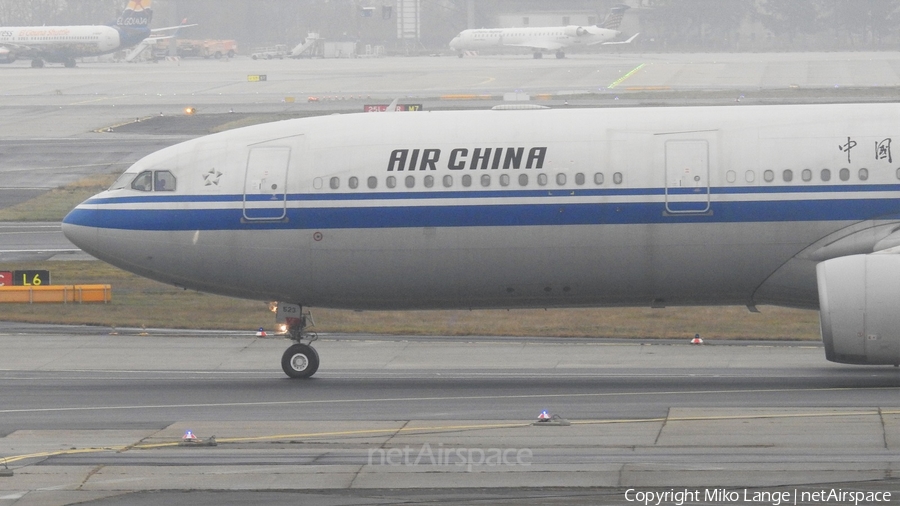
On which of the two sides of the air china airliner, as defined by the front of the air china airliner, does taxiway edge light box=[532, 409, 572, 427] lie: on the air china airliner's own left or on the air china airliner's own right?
on the air china airliner's own left

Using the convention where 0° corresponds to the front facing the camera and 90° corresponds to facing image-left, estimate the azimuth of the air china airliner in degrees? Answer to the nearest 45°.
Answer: approximately 90°
